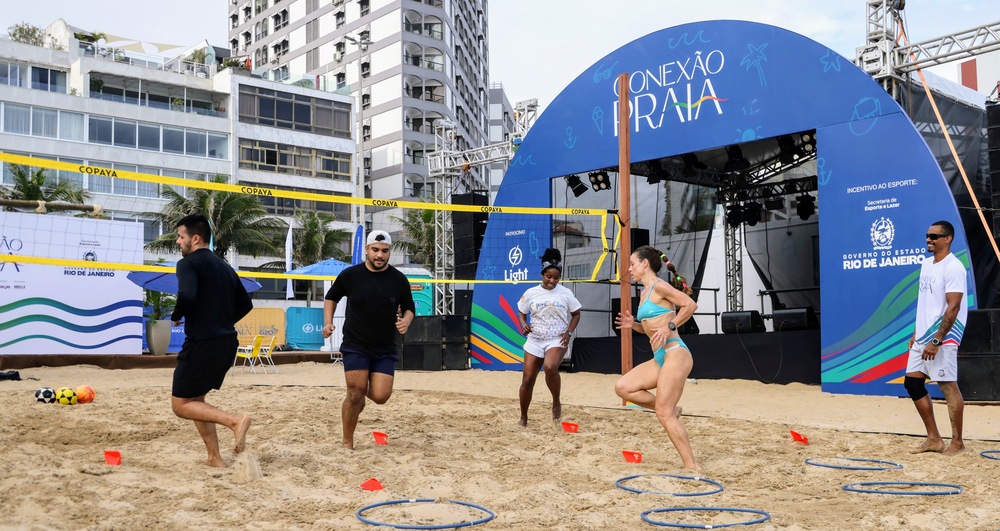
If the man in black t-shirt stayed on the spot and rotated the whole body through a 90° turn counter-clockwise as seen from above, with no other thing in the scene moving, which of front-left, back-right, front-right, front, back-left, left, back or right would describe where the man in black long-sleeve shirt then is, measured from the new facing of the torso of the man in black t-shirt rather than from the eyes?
back-right

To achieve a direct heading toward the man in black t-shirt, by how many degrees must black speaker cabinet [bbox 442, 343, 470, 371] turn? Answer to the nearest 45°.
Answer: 0° — it already faces them

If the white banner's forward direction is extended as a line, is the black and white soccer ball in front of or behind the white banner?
in front

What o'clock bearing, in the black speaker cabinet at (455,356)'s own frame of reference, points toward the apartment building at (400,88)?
The apartment building is roughly at 6 o'clock from the black speaker cabinet.

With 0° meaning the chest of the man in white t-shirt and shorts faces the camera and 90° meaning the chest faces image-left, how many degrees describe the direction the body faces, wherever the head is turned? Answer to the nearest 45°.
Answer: approximately 45°

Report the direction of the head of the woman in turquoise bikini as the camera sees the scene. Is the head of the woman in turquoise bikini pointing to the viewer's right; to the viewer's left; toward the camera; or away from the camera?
to the viewer's left

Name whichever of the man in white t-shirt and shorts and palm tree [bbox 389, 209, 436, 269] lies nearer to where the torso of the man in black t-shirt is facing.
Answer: the man in white t-shirt and shorts

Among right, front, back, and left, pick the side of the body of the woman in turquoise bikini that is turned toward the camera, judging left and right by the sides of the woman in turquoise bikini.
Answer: left

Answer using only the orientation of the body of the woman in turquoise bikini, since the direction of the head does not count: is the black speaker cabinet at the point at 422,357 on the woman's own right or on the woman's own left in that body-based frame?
on the woman's own right

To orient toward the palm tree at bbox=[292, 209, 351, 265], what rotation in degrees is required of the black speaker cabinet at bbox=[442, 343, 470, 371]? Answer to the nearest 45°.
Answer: approximately 180°

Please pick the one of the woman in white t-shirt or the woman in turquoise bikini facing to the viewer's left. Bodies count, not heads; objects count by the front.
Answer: the woman in turquoise bikini

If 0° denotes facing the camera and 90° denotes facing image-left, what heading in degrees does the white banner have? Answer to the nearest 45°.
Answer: approximately 0°

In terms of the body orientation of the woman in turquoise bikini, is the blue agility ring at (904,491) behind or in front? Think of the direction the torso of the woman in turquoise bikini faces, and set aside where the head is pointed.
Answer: behind
